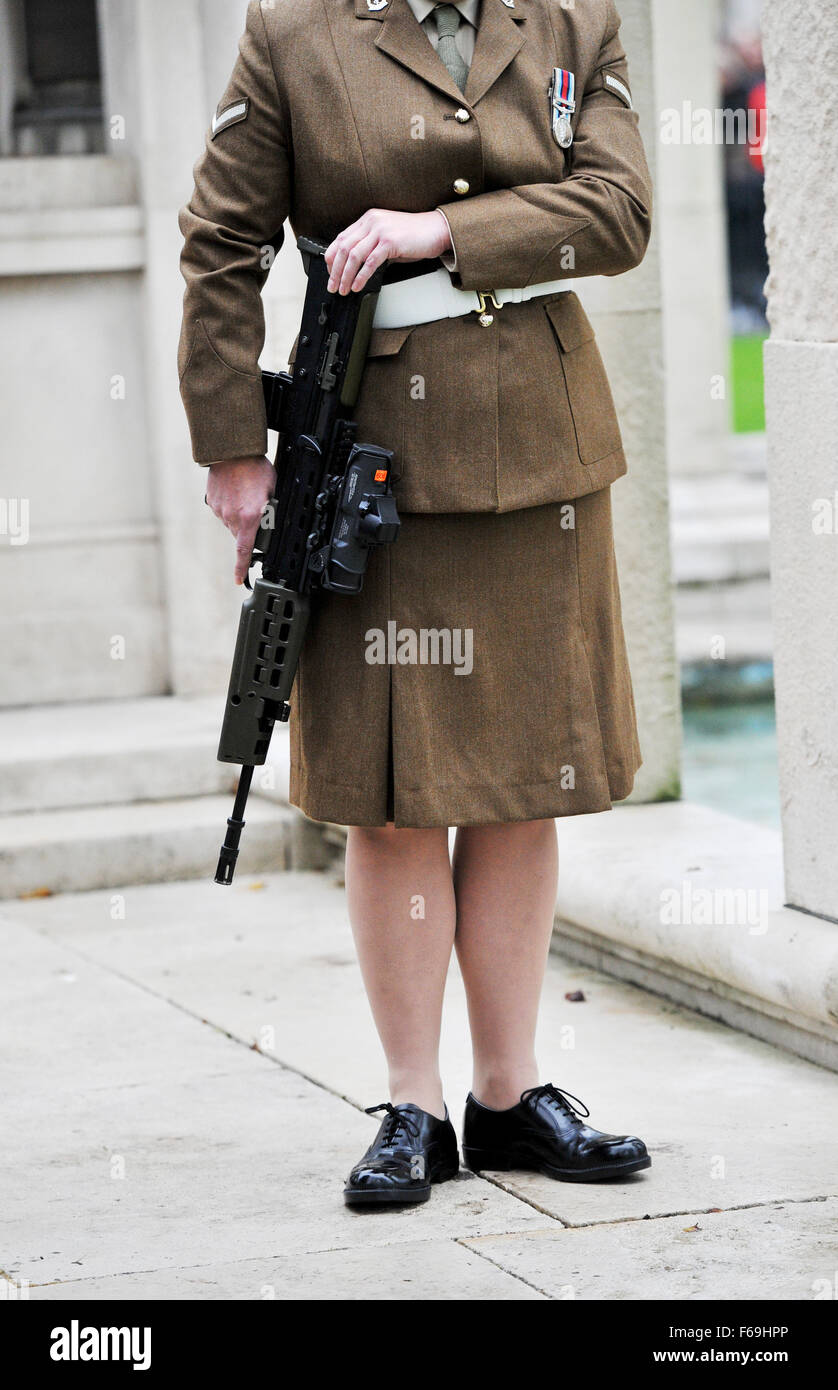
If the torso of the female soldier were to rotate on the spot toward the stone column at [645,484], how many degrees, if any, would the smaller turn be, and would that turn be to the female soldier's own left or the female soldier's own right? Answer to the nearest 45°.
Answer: approximately 180°

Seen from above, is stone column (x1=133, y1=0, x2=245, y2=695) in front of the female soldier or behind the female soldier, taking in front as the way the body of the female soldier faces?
behind

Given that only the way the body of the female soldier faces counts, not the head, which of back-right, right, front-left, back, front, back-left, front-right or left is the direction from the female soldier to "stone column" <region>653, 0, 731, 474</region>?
back

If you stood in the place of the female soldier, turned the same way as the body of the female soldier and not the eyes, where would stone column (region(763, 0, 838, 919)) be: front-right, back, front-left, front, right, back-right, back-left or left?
back-left

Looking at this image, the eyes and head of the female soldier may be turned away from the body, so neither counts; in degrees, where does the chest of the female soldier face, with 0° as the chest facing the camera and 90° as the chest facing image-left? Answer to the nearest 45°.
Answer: approximately 0°
